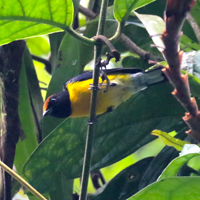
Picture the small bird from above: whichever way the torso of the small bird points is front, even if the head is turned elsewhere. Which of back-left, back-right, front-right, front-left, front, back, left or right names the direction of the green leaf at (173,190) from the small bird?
left

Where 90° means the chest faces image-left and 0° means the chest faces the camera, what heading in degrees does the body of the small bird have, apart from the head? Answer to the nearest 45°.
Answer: approximately 90°
